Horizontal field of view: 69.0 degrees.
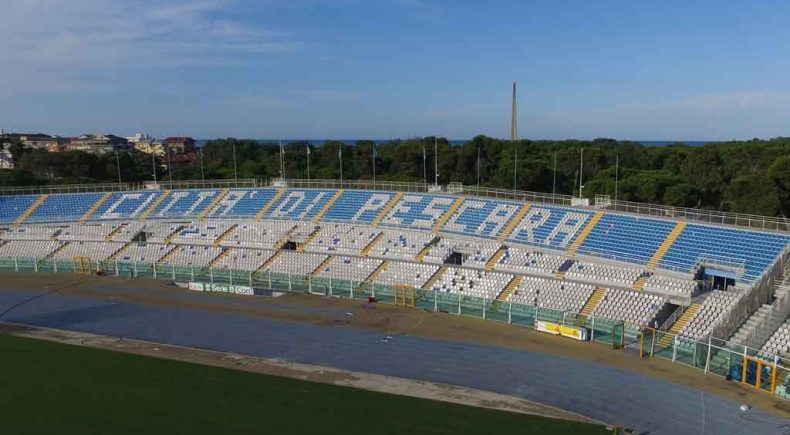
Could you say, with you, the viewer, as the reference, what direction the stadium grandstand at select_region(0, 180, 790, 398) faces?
facing the viewer and to the left of the viewer
